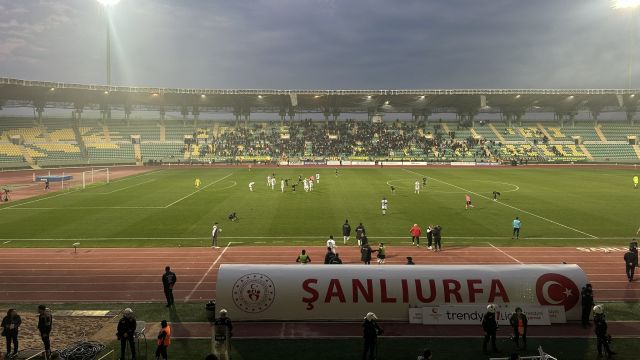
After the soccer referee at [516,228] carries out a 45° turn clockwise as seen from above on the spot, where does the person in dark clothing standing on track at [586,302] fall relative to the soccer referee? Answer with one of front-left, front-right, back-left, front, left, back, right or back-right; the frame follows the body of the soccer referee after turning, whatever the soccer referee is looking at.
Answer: back-right

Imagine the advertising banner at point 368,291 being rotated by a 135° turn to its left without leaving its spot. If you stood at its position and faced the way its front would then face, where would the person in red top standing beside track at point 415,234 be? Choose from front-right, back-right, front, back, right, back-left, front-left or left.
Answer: front-left

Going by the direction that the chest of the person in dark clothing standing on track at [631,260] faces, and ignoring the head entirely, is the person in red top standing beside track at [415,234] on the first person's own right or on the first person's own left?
on the first person's own left

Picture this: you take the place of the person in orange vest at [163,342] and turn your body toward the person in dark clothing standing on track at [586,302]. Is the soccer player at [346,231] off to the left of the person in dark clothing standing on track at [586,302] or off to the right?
left

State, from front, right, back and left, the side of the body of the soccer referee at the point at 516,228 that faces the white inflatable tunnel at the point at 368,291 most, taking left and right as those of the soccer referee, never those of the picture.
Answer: back

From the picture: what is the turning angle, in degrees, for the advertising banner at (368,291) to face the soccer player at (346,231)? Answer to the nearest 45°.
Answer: approximately 180°

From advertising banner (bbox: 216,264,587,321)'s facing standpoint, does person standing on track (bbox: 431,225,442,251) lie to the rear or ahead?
to the rear

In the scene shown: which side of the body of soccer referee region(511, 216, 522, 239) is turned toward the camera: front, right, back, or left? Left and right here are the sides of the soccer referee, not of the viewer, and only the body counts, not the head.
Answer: back
